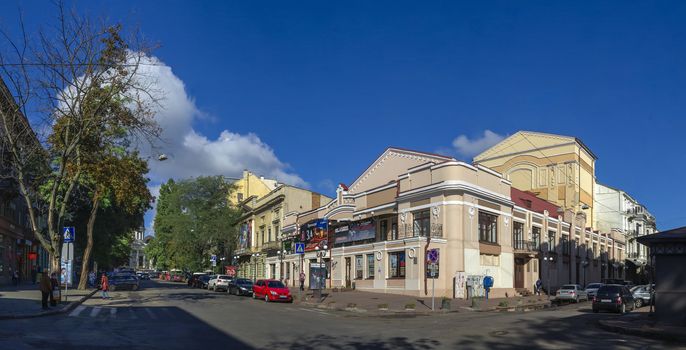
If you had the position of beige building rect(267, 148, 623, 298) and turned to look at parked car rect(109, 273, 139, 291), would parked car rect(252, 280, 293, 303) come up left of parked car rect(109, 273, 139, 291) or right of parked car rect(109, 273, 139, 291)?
left

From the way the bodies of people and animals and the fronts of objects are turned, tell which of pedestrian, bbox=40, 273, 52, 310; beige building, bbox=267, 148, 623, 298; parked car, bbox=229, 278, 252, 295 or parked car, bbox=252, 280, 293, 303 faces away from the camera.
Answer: the pedestrian

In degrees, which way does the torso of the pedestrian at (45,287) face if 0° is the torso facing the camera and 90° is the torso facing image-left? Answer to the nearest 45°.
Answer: approximately 180°

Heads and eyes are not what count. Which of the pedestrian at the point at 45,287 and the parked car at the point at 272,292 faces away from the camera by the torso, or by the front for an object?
the pedestrian

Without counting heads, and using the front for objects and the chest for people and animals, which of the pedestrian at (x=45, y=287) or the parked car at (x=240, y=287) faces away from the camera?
the pedestrian

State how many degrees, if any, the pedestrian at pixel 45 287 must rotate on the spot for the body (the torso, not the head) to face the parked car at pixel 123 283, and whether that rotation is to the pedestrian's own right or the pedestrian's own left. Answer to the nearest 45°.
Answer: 0° — they already face it

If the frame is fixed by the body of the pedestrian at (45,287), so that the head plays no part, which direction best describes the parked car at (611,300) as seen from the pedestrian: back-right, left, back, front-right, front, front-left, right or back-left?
right
